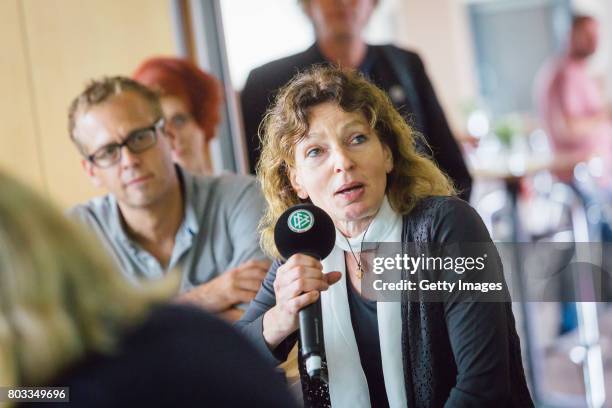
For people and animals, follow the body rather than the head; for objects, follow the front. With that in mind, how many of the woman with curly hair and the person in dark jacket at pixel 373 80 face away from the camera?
0

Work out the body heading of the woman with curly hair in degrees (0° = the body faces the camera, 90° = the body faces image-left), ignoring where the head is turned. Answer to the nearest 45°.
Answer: approximately 45°

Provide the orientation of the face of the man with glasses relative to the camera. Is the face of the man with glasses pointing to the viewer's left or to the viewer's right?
to the viewer's right

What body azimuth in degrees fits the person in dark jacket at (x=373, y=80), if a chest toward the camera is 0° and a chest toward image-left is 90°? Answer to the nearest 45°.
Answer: approximately 0°

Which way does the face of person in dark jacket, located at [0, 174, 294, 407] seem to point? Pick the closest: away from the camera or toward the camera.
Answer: away from the camera

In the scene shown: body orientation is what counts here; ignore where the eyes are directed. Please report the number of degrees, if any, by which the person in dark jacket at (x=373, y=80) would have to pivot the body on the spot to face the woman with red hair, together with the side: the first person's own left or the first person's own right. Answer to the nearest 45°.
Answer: approximately 135° to the first person's own right
